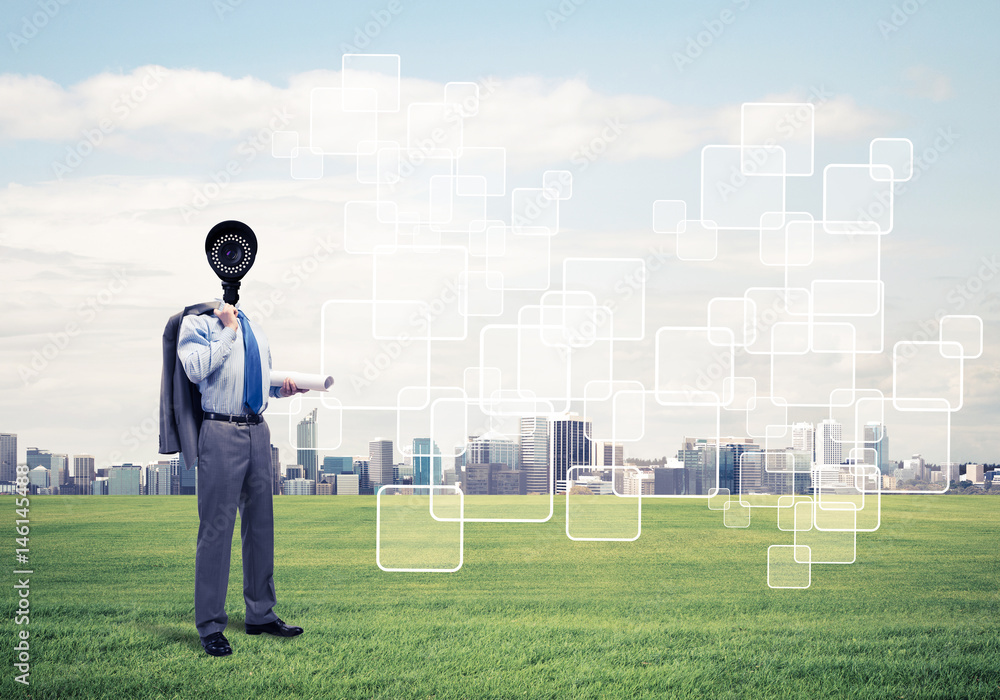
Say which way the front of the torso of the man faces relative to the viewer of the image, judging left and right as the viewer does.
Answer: facing the viewer and to the right of the viewer

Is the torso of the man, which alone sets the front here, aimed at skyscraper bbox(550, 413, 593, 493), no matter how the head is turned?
no

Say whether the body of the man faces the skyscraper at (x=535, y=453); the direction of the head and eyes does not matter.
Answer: no

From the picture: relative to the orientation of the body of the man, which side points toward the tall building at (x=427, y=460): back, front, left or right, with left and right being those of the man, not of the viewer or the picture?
left

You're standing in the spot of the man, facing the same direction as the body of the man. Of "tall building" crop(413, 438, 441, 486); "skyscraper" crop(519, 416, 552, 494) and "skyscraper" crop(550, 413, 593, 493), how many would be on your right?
0
